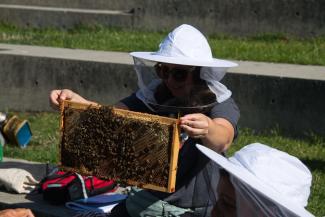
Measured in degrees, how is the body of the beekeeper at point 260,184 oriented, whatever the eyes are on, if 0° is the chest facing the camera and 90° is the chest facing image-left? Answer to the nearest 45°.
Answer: approximately 90°

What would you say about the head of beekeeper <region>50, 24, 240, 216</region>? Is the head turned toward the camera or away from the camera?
toward the camera

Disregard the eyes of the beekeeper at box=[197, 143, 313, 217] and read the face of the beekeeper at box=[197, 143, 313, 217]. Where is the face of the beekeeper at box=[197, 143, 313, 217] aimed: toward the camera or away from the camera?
away from the camera
